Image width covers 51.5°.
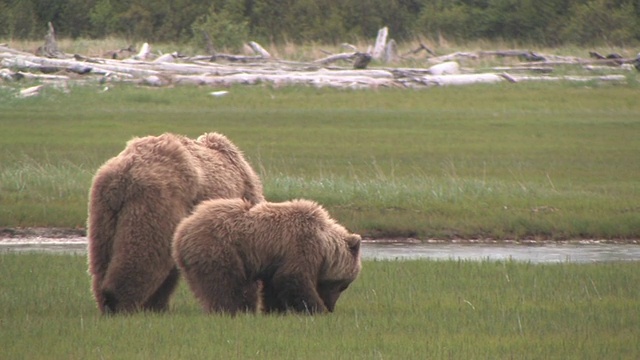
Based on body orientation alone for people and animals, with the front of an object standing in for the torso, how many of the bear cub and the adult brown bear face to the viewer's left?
0

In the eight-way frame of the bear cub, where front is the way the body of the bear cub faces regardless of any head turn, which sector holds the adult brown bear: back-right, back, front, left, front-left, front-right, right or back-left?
back

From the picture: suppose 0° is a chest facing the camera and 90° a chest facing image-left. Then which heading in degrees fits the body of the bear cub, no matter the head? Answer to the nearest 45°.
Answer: approximately 270°

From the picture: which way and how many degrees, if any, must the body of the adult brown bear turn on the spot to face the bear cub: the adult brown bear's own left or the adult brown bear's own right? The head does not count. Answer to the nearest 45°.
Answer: approximately 45° to the adult brown bear's own right

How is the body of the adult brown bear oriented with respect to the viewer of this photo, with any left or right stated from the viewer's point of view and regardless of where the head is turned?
facing away from the viewer and to the right of the viewer
